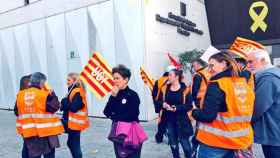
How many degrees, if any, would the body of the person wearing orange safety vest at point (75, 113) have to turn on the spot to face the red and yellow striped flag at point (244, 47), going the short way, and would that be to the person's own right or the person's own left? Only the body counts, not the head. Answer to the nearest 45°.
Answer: approximately 135° to the person's own left

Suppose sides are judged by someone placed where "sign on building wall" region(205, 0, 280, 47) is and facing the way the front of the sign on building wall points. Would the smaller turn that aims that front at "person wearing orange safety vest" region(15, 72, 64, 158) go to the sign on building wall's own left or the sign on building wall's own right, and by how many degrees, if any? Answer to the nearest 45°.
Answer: approximately 45° to the sign on building wall's own right

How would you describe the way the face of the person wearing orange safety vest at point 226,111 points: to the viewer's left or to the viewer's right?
to the viewer's left

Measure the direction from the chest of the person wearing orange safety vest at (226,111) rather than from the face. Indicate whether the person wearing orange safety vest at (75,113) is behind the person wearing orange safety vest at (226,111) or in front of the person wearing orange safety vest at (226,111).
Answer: in front

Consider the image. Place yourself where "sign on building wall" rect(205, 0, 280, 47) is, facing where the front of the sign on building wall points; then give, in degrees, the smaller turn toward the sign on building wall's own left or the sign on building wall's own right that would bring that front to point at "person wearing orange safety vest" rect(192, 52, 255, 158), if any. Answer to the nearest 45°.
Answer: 0° — it already faces them

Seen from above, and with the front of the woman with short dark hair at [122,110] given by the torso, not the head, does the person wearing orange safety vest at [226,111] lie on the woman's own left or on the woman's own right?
on the woman's own left
